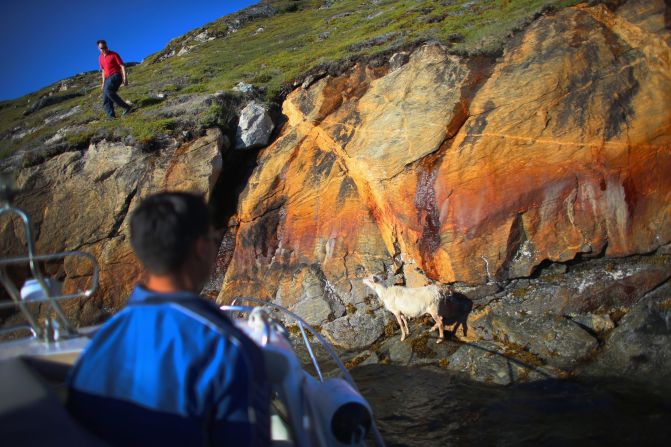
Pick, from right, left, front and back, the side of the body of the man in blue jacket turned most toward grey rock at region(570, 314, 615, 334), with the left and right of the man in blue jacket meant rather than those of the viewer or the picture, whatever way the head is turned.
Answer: front

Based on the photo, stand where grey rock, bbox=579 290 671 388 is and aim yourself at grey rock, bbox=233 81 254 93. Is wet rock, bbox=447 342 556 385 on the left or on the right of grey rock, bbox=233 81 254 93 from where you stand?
left

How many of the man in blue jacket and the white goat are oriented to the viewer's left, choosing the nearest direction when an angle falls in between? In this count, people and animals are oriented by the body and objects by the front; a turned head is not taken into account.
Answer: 1

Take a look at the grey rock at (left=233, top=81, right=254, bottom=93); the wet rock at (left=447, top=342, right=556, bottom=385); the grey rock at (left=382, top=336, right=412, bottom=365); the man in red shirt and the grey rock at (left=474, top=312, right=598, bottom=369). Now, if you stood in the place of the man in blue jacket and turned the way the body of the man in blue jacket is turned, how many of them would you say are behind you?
0

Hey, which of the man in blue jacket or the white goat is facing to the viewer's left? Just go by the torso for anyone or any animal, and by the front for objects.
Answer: the white goat

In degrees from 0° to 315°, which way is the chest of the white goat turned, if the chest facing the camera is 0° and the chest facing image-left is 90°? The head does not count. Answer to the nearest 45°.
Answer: approximately 90°

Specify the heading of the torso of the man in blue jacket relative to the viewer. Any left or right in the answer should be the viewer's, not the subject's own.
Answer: facing away from the viewer and to the right of the viewer

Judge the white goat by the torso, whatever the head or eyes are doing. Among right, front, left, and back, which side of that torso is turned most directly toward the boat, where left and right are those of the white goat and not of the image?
left

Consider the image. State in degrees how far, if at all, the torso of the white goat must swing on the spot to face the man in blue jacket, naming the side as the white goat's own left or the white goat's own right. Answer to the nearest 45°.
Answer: approximately 90° to the white goat's own left

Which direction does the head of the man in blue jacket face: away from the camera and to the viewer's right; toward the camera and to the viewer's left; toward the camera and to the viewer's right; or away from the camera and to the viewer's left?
away from the camera and to the viewer's right

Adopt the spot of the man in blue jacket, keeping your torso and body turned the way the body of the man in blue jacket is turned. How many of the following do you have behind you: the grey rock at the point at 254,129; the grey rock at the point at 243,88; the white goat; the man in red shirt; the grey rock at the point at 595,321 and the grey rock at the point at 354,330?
0

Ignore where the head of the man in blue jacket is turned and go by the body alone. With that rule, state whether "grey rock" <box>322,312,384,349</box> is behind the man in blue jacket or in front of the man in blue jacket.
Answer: in front

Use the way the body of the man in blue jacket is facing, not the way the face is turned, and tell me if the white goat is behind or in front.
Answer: in front
